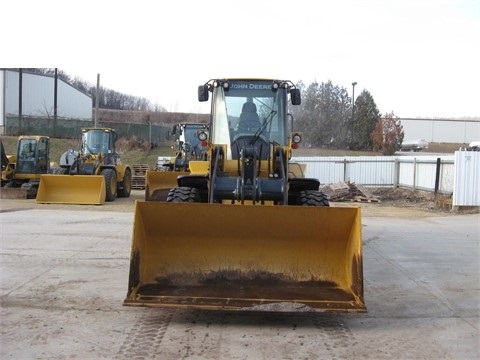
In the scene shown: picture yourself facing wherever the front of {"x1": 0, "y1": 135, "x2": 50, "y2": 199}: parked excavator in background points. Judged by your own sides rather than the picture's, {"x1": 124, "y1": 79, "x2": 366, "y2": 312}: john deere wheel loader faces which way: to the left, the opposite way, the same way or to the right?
the same way

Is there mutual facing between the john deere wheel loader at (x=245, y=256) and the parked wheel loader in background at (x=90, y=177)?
no

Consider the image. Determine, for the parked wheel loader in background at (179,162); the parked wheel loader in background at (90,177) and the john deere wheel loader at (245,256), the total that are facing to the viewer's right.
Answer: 0

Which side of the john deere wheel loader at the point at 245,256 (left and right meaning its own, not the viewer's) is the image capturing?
front

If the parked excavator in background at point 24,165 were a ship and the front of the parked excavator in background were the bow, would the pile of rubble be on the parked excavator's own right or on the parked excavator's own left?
on the parked excavator's own left

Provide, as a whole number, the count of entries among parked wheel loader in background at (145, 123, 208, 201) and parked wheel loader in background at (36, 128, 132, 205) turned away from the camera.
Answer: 0

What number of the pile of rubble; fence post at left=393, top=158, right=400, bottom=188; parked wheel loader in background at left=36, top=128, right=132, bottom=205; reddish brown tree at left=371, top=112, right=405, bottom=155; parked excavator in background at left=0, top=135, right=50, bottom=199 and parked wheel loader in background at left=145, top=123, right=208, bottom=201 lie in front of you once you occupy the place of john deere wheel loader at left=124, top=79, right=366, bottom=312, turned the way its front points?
0

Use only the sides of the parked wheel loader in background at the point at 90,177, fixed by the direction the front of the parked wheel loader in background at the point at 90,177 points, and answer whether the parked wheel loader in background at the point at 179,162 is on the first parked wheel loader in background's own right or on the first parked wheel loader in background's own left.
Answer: on the first parked wheel loader in background's own left

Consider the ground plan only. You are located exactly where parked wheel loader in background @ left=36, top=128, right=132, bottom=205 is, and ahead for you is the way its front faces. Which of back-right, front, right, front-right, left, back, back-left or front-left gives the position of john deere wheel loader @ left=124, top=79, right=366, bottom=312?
front-left

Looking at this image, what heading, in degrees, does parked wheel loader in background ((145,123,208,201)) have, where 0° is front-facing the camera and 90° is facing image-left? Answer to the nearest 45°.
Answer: approximately 45°

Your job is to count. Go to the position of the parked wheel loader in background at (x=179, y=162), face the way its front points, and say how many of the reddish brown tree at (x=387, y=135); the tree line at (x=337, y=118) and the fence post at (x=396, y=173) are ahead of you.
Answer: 0

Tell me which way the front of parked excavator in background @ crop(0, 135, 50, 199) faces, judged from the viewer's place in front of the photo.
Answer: facing the viewer and to the left of the viewer

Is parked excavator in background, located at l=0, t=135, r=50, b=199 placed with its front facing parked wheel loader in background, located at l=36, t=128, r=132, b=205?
no

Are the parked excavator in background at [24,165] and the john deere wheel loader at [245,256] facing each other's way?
no

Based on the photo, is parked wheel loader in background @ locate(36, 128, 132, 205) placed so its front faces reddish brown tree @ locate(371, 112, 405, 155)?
no

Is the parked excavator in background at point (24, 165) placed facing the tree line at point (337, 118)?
no

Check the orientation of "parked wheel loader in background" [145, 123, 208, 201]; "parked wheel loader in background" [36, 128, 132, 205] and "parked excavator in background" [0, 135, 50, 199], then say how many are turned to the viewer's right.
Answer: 0

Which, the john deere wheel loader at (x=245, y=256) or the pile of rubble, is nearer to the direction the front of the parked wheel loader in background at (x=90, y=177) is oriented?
the john deere wheel loader

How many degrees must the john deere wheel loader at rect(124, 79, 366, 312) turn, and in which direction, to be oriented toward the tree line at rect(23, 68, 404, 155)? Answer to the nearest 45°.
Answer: approximately 180°

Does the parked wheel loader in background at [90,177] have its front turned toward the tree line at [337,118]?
no

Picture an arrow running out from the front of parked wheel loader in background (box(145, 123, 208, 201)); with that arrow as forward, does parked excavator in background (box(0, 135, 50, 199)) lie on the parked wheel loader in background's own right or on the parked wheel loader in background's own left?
on the parked wheel loader in background's own right

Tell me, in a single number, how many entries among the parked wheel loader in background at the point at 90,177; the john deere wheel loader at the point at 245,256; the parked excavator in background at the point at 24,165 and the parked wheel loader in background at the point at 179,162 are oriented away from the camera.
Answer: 0
